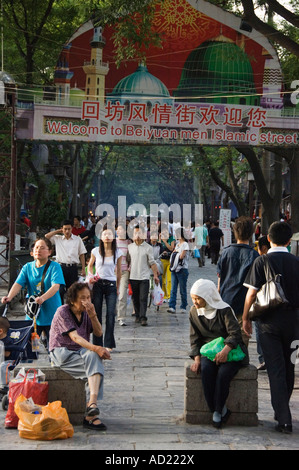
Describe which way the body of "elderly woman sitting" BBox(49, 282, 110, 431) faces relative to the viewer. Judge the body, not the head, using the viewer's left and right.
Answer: facing the viewer and to the right of the viewer

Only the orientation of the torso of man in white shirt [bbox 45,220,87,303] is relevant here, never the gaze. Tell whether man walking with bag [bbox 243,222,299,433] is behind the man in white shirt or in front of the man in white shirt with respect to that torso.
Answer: in front

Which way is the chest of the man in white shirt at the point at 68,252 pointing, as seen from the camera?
toward the camera

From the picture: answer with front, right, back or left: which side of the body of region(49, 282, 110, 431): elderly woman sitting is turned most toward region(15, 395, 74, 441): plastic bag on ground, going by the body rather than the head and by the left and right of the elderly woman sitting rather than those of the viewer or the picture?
right

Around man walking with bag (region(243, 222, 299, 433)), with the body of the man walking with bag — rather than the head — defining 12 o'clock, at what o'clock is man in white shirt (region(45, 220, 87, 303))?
The man in white shirt is roughly at 11 o'clock from the man walking with bag.

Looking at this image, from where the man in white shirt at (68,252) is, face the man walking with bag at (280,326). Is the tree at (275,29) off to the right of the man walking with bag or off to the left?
left

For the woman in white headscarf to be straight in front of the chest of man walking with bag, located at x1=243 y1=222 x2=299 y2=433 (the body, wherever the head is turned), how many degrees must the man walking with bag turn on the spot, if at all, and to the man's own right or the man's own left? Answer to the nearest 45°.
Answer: approximately 90° to the man's own left

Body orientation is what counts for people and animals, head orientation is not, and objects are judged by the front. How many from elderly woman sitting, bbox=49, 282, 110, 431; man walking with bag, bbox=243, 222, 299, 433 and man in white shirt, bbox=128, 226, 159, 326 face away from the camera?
1

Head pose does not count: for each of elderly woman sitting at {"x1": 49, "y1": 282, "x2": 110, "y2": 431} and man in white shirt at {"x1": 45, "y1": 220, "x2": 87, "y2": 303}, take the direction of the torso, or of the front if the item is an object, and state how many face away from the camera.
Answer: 0

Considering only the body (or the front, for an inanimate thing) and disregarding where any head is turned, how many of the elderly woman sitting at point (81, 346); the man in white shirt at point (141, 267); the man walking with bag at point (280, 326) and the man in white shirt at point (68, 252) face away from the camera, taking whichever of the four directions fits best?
1

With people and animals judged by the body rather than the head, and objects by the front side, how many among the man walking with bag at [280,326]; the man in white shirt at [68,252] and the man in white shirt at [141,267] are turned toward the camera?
2

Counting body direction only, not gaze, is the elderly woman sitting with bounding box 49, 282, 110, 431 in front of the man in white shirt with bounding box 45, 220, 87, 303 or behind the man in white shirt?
in front

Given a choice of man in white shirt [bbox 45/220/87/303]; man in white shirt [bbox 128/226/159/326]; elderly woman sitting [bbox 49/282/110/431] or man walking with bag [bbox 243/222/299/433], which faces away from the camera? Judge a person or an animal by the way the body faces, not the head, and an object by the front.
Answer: the man walking with bag

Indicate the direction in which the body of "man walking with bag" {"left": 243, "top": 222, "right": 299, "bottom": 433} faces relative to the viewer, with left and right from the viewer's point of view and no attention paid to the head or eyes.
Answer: facing away from the viewer

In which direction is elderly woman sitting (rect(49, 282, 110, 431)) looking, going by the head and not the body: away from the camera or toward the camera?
toward the camera
